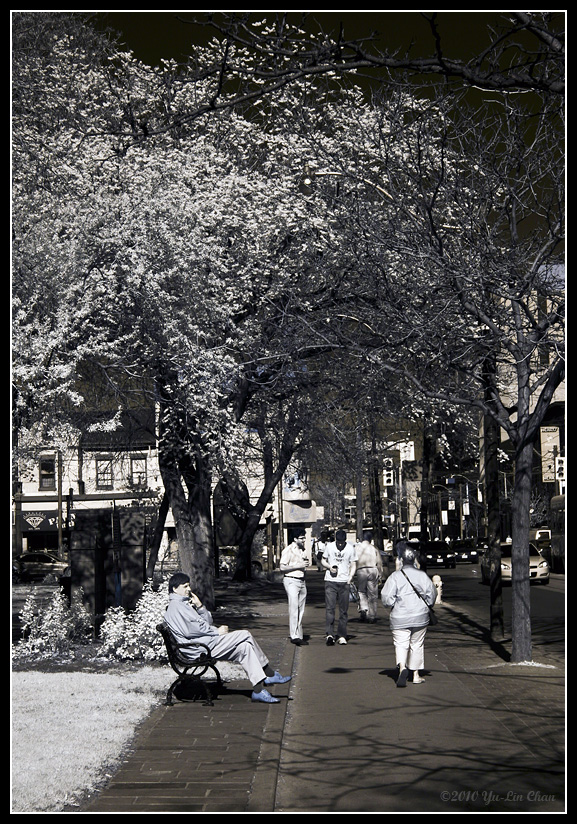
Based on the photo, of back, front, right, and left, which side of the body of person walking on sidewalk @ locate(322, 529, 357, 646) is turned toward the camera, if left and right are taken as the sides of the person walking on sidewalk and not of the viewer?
front

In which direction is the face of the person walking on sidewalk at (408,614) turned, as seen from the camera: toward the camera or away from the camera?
away from the camera

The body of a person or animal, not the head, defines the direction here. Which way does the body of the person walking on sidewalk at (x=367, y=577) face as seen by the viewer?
away from the camera

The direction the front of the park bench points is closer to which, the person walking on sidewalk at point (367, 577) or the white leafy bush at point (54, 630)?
the person walking on sidewalk

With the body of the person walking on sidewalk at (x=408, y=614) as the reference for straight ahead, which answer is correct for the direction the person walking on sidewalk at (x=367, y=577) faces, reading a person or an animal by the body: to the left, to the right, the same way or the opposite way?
the same way

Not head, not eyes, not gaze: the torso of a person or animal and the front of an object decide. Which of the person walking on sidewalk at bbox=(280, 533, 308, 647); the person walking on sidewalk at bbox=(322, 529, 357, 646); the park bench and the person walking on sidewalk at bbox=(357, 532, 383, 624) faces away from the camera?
the person walking on sidewalk at bbox=(357, 532, 383, 624)

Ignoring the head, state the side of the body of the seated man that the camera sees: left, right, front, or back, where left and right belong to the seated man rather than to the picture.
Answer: right

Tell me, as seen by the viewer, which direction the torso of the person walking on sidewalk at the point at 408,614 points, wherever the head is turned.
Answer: away from the camera

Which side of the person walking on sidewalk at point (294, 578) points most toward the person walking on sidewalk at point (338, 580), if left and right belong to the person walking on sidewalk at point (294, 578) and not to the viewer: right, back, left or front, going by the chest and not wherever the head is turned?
front

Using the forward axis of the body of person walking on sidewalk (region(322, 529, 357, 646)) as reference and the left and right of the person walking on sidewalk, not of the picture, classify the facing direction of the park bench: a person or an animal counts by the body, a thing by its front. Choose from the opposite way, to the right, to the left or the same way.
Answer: to the left

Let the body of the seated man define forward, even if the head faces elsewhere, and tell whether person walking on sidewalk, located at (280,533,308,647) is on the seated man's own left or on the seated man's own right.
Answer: on the seated man's own left

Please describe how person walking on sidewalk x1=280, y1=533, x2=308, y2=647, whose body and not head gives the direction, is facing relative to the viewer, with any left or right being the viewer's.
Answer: facing the viewer and to the right of the viewer

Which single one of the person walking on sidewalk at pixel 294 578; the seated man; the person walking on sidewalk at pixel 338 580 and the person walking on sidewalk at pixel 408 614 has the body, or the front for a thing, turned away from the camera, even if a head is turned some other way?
the person walking on sidewalk at pixel 408 614

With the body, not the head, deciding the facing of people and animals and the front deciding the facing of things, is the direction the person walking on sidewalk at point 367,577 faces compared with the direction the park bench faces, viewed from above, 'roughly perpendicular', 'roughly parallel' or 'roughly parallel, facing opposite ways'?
roughly perpendicular

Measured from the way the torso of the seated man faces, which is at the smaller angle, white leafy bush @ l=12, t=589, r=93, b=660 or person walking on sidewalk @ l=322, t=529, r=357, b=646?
the person walking on sidewalk

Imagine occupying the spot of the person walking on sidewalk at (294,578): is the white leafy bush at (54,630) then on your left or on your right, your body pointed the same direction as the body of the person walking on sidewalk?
on your right

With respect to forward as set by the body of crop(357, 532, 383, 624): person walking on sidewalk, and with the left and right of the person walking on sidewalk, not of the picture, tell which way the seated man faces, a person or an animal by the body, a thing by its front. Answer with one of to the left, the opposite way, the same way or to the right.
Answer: to the right

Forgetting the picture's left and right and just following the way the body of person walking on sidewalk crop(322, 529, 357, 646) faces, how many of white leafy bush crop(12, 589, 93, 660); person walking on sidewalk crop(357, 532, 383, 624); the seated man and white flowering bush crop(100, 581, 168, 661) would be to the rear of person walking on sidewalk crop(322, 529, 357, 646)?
1

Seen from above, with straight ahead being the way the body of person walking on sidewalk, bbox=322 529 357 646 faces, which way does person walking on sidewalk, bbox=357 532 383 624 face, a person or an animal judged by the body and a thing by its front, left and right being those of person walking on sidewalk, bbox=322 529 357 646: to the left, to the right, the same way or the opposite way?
the opposite way
